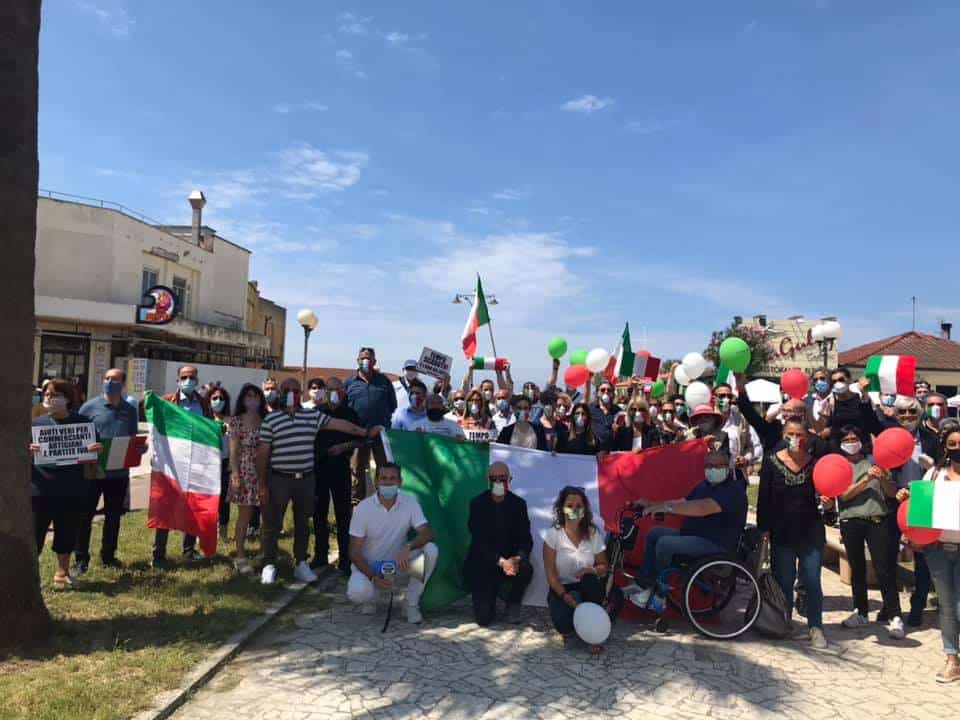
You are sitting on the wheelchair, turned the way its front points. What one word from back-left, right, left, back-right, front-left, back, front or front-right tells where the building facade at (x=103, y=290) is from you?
front-right

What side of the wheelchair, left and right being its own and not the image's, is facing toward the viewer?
left

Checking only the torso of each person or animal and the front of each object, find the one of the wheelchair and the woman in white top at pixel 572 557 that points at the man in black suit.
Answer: the wheelchair

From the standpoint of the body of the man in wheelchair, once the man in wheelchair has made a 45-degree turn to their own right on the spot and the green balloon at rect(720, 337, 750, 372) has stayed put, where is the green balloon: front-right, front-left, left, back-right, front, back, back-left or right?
front-right

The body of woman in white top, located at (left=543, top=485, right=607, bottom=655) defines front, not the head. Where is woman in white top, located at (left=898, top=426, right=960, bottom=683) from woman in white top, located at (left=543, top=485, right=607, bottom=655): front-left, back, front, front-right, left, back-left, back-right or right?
left

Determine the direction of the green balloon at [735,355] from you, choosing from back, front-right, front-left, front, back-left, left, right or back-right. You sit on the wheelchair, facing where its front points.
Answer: right

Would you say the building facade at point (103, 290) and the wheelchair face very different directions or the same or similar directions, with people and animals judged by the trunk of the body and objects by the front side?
very different directions

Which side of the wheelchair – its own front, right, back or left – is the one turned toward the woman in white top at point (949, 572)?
back

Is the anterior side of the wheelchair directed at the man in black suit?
yes

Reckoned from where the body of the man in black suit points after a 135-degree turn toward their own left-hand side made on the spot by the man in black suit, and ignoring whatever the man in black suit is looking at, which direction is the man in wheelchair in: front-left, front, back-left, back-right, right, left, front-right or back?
front-right

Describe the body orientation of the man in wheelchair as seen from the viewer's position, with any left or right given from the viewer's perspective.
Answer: facing to the left of the viewer

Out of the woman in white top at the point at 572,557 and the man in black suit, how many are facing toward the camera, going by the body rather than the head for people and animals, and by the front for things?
2
